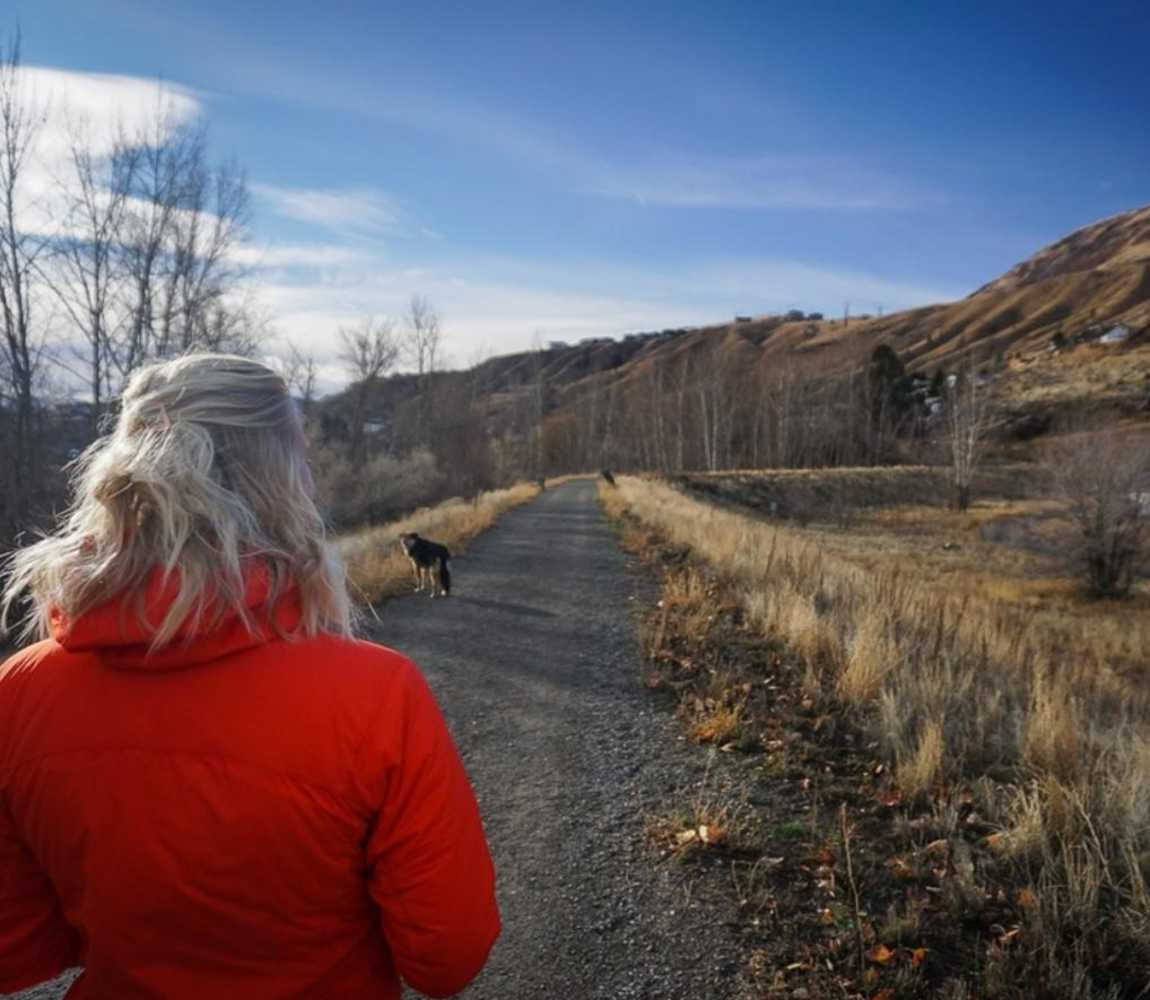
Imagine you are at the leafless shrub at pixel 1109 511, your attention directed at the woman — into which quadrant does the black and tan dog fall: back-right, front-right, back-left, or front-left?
front-right

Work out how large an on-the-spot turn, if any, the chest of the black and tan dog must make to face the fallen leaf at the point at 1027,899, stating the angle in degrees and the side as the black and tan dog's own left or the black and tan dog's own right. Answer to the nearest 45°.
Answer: approximately 135° to the black and tan dog's own left

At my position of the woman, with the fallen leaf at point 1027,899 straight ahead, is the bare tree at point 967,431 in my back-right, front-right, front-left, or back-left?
front-left

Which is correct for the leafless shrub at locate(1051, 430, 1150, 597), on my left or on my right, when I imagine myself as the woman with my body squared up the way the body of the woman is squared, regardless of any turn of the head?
on my right

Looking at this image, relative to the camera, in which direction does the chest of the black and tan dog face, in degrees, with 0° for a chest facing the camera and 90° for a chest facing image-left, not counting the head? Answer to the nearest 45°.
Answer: approximately 135°

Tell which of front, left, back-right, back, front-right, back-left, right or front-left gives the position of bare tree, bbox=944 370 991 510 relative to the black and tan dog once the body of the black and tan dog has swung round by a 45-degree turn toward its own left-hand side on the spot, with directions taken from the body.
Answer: back-right

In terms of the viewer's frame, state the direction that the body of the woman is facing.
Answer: away from the camera

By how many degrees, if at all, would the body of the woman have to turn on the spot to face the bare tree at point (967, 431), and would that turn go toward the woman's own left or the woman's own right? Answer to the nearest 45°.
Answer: approximately 45° to the woman's own right
